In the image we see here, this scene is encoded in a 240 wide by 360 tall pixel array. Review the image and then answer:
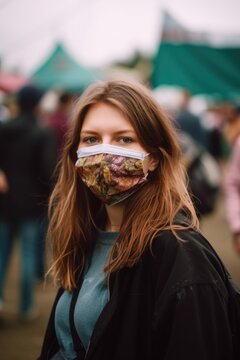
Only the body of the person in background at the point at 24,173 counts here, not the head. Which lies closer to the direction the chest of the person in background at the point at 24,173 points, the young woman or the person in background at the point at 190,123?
the person in background

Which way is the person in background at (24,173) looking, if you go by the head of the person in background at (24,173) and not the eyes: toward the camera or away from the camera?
away from the camera

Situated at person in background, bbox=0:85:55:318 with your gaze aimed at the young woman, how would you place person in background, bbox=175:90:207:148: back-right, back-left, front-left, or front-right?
back-left

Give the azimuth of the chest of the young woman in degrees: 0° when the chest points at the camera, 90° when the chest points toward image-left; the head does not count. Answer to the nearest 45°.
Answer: approximately 45°

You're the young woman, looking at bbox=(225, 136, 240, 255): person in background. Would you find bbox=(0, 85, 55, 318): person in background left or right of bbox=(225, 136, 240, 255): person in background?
left

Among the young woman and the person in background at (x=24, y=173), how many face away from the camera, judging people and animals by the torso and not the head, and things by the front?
1

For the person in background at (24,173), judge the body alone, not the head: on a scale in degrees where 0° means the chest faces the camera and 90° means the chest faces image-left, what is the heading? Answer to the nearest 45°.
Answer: approximately 180°
